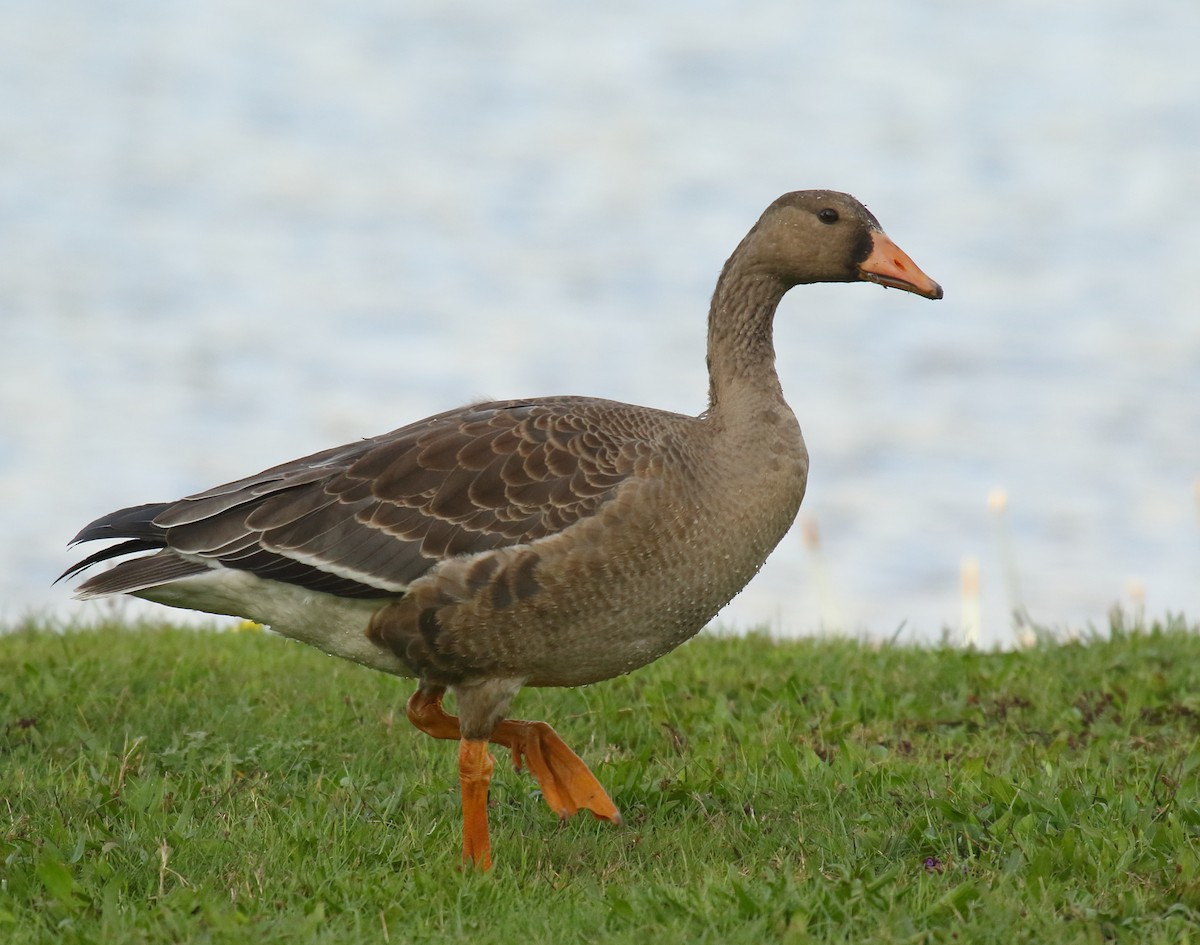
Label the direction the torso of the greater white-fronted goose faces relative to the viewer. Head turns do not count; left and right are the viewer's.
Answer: facing to the right of the viewer
